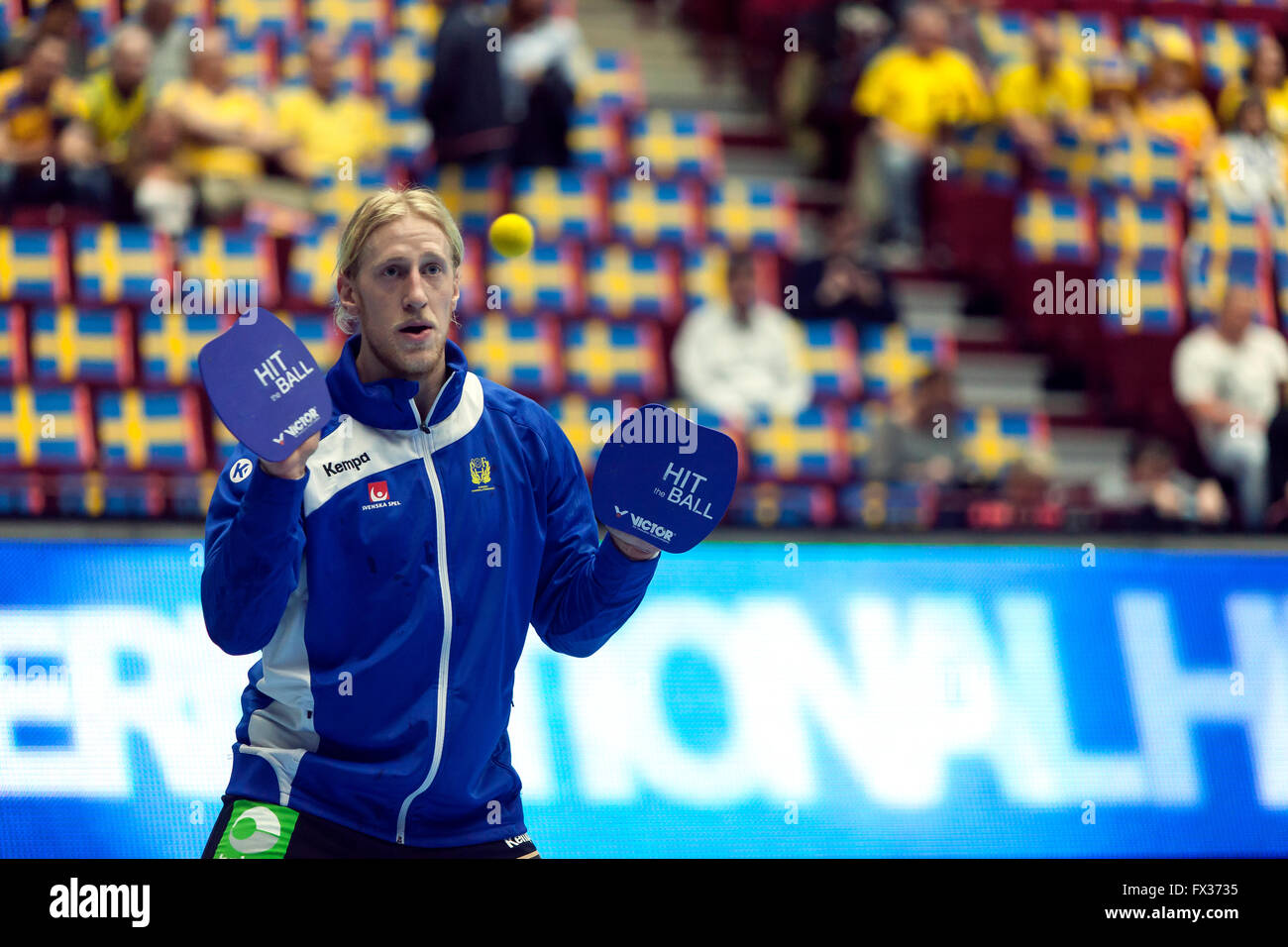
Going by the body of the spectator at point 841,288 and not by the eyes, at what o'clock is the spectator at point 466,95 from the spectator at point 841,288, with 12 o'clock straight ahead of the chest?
the spectator at point 466,95 is roughly at 3 o'clock from the spectator at point 841,288.

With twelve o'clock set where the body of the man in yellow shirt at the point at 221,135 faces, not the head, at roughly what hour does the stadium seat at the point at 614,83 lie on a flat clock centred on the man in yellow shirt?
The stadium seat is roughly at 8 o'clock from the man in yellow shirt.

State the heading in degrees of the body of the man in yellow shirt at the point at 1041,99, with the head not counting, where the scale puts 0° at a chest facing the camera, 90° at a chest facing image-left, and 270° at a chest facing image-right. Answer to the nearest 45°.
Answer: approximately 0°
